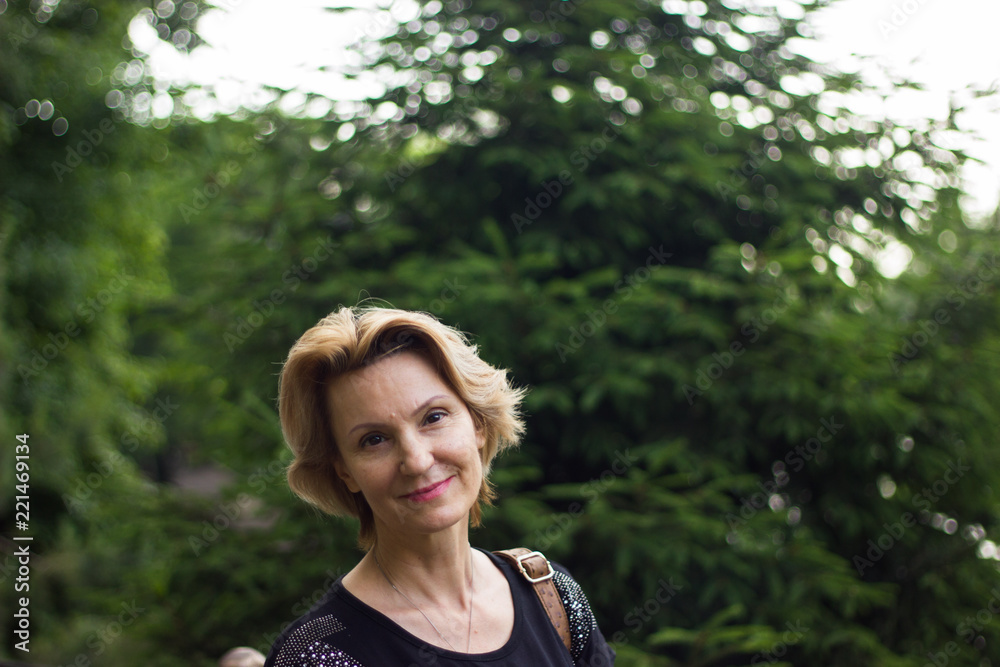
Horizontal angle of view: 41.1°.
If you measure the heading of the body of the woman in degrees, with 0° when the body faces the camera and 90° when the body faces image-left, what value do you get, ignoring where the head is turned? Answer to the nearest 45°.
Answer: approximately 0°
